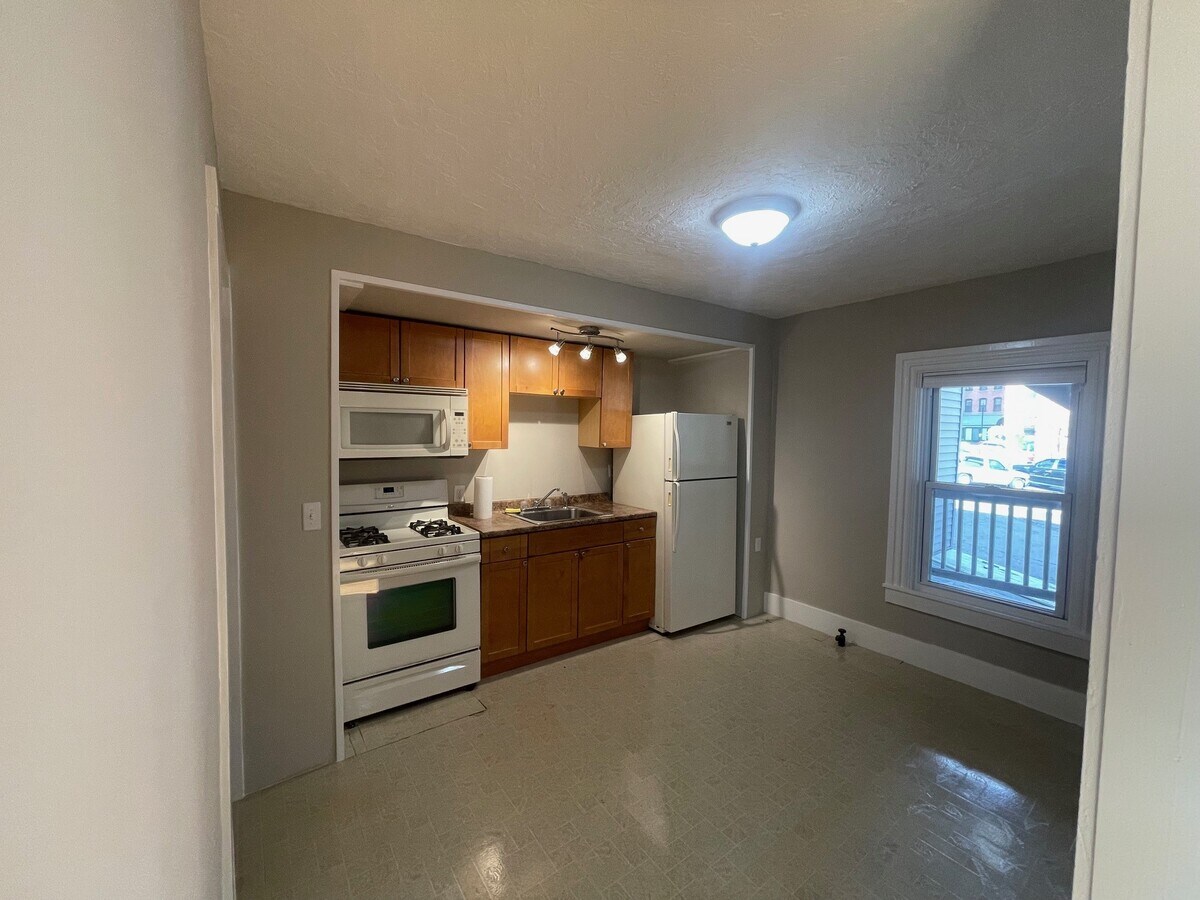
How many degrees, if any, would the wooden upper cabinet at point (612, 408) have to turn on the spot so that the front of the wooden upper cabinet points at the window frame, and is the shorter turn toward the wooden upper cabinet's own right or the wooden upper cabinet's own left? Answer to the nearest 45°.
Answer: approximately 45° to the wooden upper cabinet's own left

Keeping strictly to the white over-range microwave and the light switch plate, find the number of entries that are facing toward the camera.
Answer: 2

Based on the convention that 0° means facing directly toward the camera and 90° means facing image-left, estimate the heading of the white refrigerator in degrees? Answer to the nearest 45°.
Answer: approximately 315°

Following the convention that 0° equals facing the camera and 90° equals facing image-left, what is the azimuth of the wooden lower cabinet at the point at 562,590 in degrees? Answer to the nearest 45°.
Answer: approximately 315°

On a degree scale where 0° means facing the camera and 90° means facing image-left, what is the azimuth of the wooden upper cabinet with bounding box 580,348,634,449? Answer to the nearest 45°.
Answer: approximately 315°

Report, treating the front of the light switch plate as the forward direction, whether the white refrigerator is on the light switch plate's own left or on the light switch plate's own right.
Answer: on the light switch plate's own left
